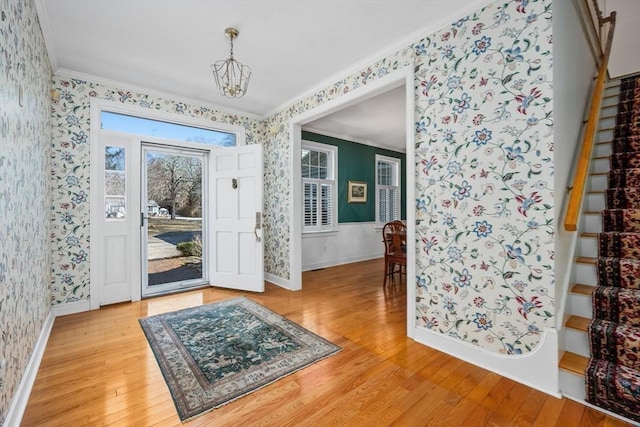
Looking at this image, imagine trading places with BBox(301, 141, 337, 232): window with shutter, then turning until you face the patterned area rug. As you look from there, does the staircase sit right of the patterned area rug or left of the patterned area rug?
left

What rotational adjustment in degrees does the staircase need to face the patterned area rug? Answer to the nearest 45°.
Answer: approximately 45° to its right

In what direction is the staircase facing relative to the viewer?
toward the camera

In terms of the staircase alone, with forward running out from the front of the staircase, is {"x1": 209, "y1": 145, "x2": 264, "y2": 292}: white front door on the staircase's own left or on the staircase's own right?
on the staircase's own right

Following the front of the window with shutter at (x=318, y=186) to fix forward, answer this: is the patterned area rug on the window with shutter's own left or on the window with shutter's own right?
on the window with shutter's own right

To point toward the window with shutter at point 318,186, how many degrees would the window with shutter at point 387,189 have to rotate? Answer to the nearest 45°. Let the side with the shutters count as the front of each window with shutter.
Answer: approximately 90° to its right

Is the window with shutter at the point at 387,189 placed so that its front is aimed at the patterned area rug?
no

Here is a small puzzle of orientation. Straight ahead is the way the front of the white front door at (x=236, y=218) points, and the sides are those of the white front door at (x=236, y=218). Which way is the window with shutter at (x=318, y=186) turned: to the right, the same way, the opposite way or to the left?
to the left

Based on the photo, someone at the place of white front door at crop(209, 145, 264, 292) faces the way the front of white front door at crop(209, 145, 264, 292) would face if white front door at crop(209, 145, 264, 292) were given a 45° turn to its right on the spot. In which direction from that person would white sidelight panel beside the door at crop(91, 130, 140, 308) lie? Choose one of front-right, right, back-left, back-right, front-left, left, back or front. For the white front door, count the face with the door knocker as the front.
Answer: front

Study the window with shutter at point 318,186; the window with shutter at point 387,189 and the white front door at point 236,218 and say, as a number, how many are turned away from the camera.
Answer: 0

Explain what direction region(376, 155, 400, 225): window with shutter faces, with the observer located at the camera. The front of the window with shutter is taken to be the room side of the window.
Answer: facing the viewer and to the right of the viewer

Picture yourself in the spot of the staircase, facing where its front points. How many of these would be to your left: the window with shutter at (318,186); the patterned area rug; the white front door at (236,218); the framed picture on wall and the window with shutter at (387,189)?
0

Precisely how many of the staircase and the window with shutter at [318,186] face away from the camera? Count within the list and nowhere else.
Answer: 0

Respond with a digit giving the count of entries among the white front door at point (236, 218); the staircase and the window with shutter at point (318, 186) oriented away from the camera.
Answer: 0

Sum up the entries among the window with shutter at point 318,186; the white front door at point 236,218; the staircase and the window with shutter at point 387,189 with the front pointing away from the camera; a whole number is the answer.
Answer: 0
